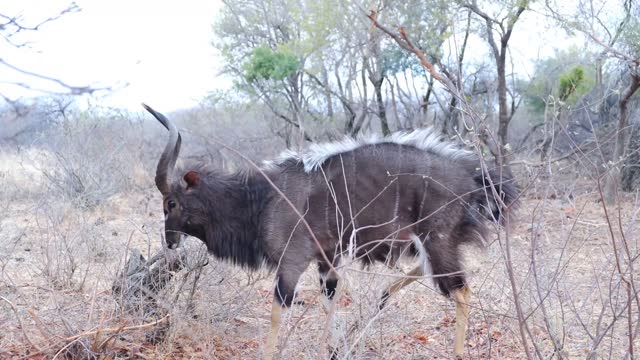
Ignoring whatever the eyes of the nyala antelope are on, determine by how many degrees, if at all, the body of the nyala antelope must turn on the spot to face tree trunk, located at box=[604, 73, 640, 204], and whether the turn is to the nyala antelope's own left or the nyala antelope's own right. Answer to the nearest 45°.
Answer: approximately 135° to the nyala antelope's own right

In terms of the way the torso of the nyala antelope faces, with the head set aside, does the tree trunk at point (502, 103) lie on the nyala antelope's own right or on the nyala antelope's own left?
on the nyala antelope's own right

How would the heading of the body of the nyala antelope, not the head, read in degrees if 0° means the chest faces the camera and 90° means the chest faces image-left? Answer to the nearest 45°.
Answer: approximately 90°
